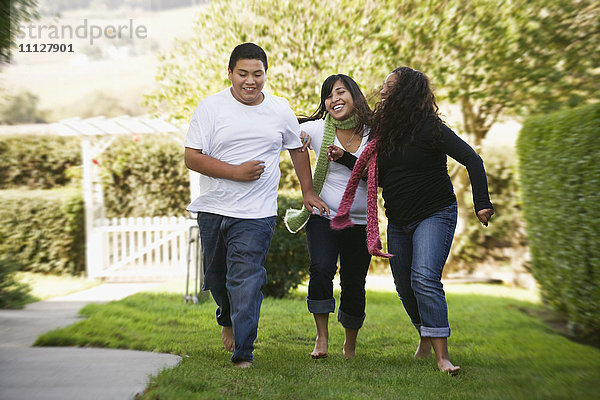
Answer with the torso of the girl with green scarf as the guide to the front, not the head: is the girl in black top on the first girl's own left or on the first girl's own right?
on the first girl's own left

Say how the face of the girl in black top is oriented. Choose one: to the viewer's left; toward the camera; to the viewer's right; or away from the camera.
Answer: to the viewer's left

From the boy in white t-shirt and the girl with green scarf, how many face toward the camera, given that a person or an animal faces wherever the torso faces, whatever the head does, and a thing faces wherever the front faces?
2

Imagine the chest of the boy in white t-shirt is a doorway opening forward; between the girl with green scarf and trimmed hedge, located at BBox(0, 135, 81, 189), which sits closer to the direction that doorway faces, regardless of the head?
the girl with green scarf

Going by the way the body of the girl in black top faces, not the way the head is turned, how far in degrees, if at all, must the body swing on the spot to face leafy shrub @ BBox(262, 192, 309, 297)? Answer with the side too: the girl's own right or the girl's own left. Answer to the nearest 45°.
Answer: approximately 90° to the girl's own right

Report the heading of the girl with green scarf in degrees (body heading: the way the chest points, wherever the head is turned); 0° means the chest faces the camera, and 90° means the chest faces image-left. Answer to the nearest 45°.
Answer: approximately 0°

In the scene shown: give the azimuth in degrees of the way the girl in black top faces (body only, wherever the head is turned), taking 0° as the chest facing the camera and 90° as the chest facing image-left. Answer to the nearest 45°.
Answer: approximately 45°
